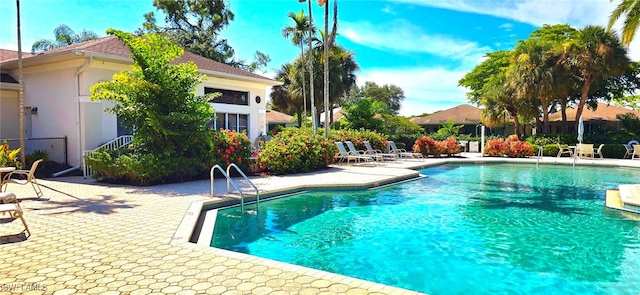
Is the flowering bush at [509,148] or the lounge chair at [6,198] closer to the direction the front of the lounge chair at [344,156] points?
the flowering bush

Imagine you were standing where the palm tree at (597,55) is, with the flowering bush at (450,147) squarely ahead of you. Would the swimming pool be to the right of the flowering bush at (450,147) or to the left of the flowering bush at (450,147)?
left

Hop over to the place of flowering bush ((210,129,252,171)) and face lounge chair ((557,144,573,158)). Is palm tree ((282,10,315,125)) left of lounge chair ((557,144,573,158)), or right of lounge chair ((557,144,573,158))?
left

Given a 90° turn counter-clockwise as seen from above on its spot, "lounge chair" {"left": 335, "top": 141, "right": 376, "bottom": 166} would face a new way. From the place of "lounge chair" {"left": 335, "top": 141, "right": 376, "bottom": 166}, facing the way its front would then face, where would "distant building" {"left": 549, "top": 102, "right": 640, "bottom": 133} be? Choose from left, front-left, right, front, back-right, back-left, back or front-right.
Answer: front-right

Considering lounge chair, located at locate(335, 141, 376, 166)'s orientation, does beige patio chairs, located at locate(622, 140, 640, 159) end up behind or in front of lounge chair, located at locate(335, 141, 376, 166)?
in front

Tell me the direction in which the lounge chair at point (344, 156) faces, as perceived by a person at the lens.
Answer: facing to the right of the viewer

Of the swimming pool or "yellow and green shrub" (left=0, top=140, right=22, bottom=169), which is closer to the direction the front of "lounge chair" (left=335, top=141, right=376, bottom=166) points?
the swimming pool

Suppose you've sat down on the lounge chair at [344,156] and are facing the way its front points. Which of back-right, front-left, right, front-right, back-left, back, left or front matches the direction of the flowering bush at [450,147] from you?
front-left

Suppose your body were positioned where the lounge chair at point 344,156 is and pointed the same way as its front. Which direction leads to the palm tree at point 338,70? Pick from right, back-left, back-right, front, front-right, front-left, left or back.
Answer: left
